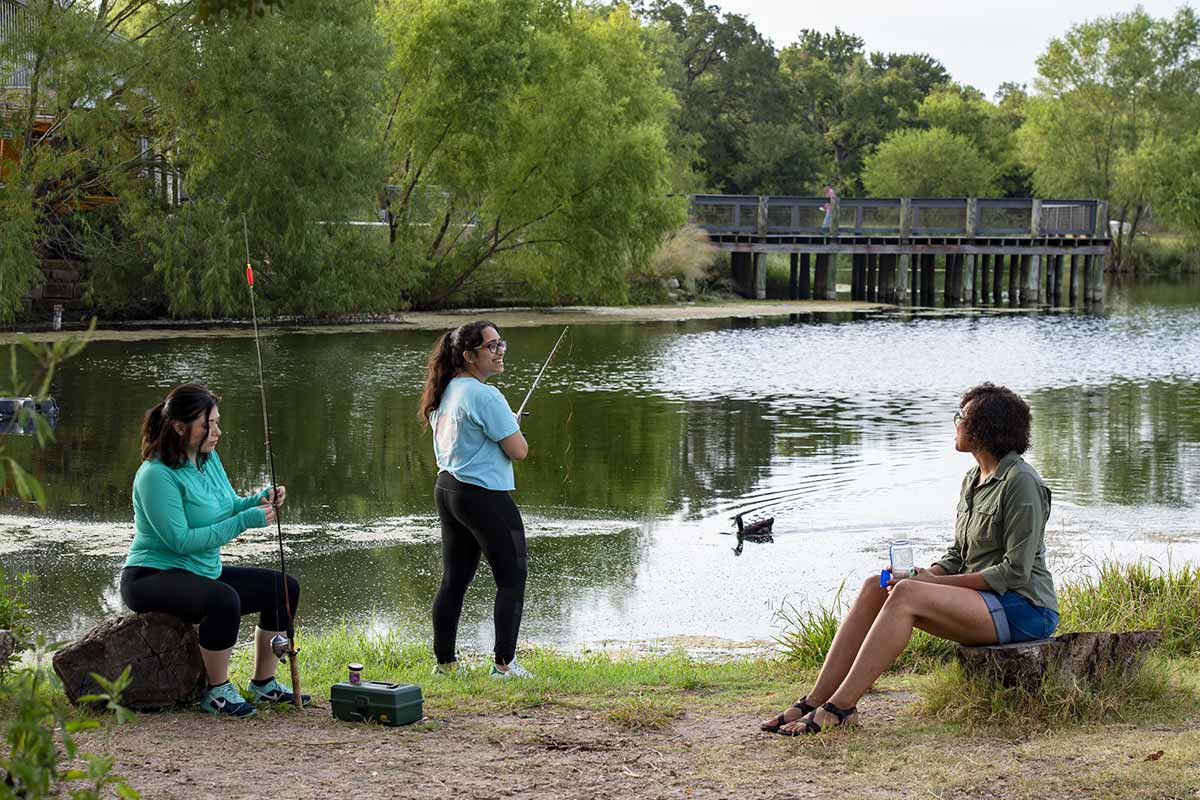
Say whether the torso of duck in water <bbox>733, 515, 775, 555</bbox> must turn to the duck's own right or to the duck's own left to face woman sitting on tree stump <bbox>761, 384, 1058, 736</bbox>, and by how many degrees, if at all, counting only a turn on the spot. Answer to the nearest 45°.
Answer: approximately 90° to the duck's own left

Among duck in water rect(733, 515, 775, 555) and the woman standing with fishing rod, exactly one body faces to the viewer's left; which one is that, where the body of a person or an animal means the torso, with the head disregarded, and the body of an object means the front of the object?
the duck in water

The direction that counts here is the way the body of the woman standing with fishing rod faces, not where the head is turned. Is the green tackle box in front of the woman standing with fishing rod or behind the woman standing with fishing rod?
behind

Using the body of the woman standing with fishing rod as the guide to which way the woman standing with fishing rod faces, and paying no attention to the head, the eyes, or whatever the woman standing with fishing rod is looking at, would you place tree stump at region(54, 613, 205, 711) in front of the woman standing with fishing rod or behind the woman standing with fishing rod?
behind

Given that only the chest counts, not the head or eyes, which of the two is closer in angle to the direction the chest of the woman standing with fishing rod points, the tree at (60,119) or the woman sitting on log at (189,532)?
the tree

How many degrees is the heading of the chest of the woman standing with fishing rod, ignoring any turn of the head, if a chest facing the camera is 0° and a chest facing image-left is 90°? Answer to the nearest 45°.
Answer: approximately 225°

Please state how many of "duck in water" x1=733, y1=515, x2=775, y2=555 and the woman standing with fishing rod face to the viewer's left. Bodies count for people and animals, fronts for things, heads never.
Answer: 1

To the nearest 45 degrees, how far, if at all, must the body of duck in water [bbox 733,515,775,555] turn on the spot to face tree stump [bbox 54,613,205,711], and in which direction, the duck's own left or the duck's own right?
approximately 90° to the duck's own left

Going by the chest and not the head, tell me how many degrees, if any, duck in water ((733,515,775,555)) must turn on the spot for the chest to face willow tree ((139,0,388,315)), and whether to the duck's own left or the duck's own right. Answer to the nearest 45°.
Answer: approximately 45° to the duck's own right

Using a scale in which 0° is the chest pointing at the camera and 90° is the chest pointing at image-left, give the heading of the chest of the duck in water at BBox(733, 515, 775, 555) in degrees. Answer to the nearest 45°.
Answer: approximately 90°

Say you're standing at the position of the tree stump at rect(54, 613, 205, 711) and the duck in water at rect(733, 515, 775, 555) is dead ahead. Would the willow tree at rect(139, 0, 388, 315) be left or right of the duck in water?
left

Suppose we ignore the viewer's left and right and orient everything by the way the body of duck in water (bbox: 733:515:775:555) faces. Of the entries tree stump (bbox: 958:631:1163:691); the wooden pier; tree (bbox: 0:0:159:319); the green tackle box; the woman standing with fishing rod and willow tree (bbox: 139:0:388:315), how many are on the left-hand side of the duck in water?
3

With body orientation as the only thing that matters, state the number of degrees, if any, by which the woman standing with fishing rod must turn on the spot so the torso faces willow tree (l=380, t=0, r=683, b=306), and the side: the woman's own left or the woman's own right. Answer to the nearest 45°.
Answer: approximately 45° to the woman's own left

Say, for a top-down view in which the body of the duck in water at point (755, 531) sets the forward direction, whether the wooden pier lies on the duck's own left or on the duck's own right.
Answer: on the duck's own right

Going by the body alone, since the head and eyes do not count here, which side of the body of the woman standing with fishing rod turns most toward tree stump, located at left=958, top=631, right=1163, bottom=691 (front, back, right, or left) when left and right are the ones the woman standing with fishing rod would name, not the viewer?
right

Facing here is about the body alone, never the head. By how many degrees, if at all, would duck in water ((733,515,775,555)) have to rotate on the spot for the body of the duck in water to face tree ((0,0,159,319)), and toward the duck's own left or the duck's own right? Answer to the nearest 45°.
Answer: approximately 45° to the duck's own right

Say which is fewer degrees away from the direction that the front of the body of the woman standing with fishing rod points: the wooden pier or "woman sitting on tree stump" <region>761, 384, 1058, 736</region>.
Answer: the wooden pier

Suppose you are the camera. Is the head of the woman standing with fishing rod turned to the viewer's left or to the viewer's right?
to the viewer's right
